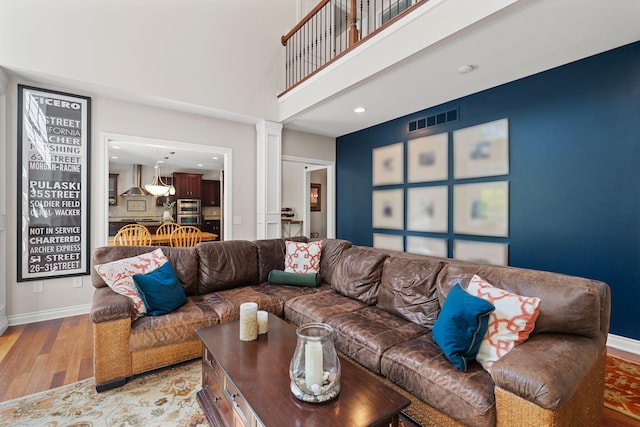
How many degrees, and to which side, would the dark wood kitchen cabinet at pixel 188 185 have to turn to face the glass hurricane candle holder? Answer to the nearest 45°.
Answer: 0° — it already faces it

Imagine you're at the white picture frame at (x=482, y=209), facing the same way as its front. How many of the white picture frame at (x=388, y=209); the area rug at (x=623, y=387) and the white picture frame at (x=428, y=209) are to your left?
1

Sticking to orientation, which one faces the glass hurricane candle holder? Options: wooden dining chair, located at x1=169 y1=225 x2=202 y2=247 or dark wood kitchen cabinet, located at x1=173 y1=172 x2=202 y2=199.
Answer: the dark wood kitchen cabinet

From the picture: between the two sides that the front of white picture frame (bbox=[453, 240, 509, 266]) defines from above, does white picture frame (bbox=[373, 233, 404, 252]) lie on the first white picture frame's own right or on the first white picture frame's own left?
on the first white picture frame's own right

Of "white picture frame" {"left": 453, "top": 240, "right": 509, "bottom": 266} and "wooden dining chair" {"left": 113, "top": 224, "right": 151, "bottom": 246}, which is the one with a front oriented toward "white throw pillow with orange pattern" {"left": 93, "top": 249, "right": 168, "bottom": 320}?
the white picture frame

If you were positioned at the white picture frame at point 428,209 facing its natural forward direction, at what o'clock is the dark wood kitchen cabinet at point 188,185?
The dark wood kitchen cabinet is roughly at 2 o'clock from the white picture frame.

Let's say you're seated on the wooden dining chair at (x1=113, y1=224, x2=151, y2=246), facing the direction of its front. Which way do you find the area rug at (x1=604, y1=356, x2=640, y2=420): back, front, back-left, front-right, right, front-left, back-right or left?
back-right

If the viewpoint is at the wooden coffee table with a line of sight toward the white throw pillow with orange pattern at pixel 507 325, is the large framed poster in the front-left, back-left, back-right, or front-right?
back-left

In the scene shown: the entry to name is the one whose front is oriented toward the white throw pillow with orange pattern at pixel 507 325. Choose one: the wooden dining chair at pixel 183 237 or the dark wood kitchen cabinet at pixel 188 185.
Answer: the dark wood kitchen cabinet

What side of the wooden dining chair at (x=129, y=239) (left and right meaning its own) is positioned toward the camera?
back

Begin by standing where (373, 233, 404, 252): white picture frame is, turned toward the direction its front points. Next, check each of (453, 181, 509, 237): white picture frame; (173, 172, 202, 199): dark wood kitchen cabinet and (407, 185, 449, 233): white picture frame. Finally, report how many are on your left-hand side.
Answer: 2

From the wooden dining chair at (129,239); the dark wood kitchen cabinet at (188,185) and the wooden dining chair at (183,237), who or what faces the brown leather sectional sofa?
the dark wood kitchen cabinet

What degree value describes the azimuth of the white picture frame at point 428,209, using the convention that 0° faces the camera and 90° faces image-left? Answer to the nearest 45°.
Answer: approximately 45°

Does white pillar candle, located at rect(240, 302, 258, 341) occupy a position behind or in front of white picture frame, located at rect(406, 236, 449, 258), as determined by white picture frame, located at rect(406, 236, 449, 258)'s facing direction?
in front

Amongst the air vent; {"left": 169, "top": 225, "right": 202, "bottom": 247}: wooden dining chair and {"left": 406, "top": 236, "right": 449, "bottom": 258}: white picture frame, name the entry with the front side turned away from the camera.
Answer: the wooden dining chair

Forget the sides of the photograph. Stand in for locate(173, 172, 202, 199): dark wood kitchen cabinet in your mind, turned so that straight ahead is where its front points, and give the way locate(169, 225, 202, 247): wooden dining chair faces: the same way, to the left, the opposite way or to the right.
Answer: the opposite way

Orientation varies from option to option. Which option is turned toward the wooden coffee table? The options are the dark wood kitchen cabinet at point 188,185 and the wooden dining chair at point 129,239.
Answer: the dark wood kitchen cabinet

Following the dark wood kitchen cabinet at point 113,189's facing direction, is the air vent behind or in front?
in front

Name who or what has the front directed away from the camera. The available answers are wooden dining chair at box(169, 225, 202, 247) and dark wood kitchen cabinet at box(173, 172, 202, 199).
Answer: the wooden dining chair
